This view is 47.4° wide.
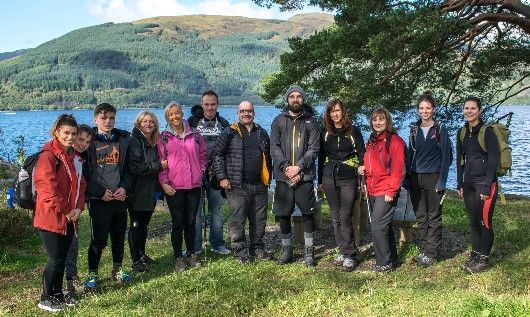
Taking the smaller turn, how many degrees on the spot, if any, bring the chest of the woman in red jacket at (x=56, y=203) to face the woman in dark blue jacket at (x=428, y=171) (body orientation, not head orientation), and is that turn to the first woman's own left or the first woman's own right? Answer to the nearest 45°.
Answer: approximately 45° to the first woman's own left

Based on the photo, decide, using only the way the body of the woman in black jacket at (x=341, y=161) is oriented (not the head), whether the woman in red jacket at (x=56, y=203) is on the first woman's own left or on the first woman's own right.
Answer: on the first woman's own right

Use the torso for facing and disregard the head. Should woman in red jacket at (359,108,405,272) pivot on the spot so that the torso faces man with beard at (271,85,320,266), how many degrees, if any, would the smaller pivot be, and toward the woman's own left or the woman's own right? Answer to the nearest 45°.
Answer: approximately 45° to the woman's own right

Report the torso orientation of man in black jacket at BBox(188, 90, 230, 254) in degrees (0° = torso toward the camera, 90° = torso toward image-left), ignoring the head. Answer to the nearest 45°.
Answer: approximately 0°

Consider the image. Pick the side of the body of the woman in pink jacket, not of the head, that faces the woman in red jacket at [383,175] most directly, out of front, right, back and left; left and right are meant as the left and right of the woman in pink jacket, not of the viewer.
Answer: left

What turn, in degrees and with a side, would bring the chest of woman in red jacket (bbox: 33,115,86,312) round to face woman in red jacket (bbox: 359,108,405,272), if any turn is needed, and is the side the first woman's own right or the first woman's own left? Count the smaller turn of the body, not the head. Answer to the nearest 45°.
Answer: approximately 45° to the first woman's own left

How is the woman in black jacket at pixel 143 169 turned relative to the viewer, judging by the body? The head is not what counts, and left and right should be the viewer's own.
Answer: facing the viewer and to the right of the viewer

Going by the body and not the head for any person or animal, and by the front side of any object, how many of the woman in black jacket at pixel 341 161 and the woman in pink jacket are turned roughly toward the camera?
2
